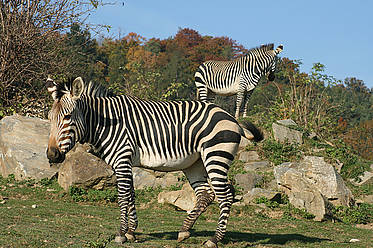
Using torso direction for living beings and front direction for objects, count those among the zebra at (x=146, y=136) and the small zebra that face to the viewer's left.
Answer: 1

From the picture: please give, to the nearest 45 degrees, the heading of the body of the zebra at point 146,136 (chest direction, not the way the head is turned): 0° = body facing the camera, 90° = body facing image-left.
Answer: approximately 90°

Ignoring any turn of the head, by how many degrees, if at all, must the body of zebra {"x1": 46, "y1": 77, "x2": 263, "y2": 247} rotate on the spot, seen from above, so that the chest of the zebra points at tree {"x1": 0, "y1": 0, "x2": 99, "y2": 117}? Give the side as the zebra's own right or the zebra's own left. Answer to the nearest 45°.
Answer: approximately 45° to the zebra's own right

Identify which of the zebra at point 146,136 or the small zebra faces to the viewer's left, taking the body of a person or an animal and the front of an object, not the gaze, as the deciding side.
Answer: the zebra

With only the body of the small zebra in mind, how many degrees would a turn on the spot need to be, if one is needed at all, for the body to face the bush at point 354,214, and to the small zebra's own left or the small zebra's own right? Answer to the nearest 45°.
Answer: approximately 45° to the small zebra's own right

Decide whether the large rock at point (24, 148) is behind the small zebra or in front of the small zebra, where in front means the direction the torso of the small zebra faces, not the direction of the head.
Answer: behind

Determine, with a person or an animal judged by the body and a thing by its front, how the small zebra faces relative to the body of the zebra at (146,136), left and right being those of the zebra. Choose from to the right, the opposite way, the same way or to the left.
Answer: the opposite way

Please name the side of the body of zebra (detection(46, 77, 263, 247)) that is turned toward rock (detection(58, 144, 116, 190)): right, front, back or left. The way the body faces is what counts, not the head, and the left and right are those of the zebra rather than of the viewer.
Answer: right

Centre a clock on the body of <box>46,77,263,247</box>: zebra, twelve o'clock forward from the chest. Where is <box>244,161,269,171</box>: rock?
The rock is roughly at 4 o'clock from the zebra.

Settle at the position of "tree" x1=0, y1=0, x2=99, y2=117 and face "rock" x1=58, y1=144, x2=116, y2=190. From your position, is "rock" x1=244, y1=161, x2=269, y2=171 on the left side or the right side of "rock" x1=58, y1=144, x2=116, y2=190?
left

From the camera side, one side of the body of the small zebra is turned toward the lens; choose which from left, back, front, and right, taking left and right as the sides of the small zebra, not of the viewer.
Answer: right

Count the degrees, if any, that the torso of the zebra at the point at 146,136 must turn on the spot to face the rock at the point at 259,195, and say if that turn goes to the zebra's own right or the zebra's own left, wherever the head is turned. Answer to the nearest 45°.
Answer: approximately 135° to the zebra's own right
